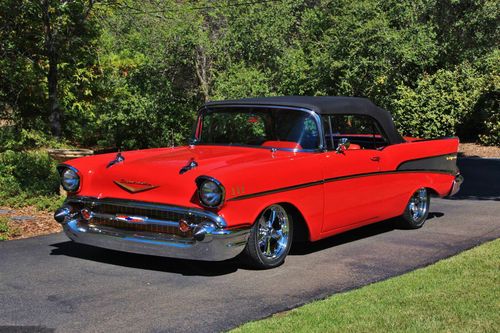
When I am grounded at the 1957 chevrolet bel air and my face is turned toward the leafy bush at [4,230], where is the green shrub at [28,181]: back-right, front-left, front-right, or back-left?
front-right

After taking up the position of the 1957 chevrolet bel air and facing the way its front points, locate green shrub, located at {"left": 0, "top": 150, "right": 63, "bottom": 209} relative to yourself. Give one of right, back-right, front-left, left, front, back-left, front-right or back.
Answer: right

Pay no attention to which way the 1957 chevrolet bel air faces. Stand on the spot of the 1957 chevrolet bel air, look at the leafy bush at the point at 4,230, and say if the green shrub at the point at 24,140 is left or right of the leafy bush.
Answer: right

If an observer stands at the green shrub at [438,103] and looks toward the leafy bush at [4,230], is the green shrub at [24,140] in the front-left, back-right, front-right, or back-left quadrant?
front-right

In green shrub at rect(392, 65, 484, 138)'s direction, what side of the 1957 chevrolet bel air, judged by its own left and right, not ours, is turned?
back

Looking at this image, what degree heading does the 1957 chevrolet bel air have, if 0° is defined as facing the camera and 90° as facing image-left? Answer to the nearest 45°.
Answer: approximately 45°

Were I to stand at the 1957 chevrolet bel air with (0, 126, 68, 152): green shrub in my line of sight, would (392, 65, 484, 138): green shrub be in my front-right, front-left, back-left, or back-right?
front-right

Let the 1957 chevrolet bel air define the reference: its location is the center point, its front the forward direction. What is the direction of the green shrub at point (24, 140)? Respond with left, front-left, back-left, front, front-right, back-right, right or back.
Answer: right

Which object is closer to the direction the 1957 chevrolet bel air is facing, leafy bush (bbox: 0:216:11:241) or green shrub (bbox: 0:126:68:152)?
the leafy bush
